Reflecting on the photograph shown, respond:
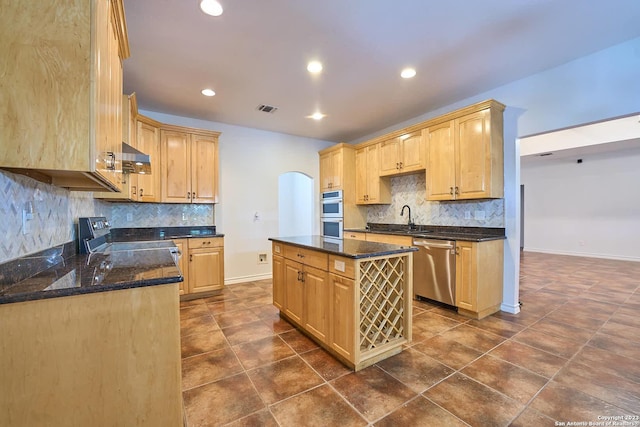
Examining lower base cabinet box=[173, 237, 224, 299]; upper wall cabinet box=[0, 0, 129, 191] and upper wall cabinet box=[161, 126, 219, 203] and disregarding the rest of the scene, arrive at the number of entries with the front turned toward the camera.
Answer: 2

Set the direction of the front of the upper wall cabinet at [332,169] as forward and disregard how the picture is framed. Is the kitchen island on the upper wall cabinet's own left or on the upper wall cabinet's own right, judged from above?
on the upper wall cabinet's own left

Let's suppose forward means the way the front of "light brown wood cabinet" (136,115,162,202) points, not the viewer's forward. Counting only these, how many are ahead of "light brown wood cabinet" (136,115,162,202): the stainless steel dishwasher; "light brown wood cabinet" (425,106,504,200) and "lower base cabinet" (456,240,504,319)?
3

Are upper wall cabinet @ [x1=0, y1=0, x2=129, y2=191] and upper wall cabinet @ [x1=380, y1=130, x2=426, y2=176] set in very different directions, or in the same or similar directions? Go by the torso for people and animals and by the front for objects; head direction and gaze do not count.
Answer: very different directions

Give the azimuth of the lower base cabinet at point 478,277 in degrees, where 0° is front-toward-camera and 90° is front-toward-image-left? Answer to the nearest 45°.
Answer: approximately 45°

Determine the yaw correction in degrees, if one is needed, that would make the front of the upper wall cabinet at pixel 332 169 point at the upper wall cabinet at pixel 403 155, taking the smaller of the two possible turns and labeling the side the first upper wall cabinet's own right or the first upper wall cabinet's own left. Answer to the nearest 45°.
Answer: approximately 90° to the first upper wall cabinet's own left

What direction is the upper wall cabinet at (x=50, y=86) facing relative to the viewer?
to the viewer's right

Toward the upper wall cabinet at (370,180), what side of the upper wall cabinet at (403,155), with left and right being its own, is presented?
right

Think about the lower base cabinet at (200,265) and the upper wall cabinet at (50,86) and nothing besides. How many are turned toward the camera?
1

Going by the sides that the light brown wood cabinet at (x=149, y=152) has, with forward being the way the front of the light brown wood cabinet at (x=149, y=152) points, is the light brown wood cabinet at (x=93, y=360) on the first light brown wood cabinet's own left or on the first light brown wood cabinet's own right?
on the first light brown wood cabinet's own right

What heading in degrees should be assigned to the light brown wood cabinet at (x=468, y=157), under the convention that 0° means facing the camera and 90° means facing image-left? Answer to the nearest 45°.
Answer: approximately 45°

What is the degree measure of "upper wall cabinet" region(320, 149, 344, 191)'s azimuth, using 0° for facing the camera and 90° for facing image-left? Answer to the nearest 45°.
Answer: approximately 45°

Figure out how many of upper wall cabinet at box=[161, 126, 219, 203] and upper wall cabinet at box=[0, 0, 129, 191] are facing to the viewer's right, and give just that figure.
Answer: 1

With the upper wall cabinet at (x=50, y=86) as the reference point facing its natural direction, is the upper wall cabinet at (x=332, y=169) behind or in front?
in front
